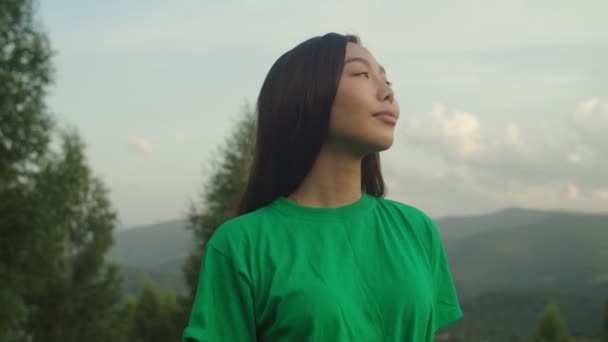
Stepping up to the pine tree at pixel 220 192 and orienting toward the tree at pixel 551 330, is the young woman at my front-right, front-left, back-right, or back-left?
back-right

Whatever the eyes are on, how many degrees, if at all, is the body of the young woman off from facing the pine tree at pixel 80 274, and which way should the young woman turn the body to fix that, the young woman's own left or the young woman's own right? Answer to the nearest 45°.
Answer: approximately 180°

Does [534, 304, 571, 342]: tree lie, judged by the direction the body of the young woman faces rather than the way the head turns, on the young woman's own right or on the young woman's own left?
on the young woman's own left

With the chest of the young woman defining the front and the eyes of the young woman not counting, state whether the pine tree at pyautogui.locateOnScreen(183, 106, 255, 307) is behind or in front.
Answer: behind

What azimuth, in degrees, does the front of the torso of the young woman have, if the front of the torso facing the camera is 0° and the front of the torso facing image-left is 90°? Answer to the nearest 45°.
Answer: approximately 315°

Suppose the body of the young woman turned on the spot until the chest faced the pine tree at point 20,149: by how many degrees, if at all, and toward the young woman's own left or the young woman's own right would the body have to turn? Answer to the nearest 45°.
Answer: approximately 180°
